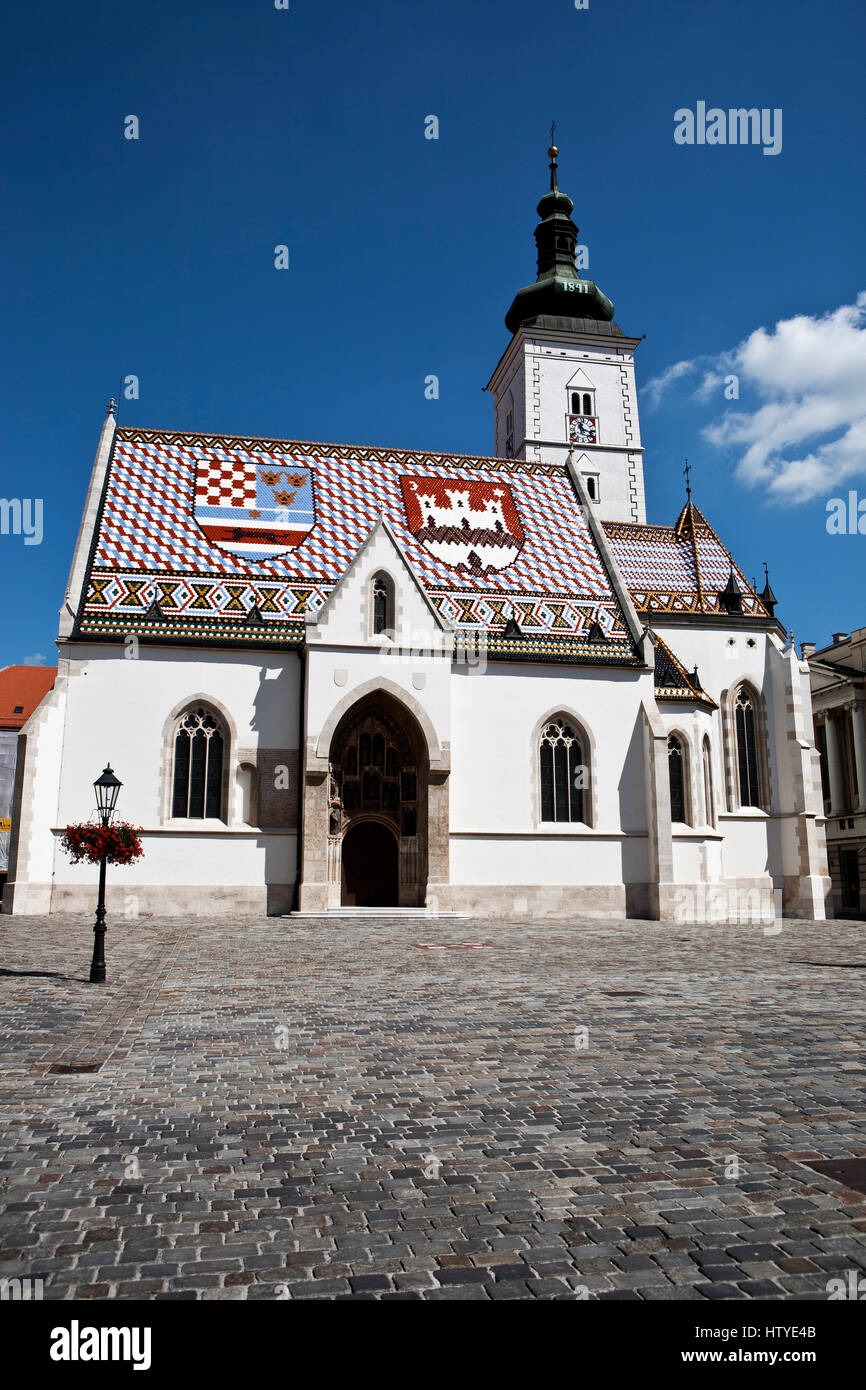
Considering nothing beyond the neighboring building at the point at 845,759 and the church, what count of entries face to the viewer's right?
0

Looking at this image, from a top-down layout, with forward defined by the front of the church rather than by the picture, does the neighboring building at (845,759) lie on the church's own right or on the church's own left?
on the church's own left

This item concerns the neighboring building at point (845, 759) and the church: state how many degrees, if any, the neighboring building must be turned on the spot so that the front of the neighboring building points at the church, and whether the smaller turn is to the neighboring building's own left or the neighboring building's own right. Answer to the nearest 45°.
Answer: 0° — it already faces it

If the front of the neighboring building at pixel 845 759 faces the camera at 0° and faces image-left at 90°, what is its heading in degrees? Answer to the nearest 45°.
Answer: approximately 45°

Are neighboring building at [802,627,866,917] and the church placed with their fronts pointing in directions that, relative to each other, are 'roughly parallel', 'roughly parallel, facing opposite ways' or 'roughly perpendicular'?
roughly perpendicular

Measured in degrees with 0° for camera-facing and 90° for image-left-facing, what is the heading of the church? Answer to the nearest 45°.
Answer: approximately 0°
